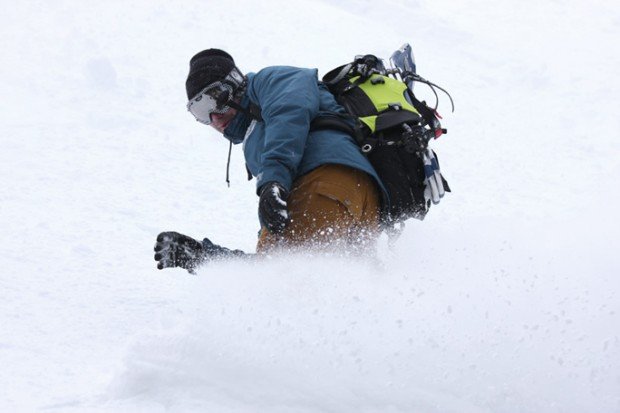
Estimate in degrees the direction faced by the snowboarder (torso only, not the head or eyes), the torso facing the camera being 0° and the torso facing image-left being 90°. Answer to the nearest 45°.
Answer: approximately 90°
